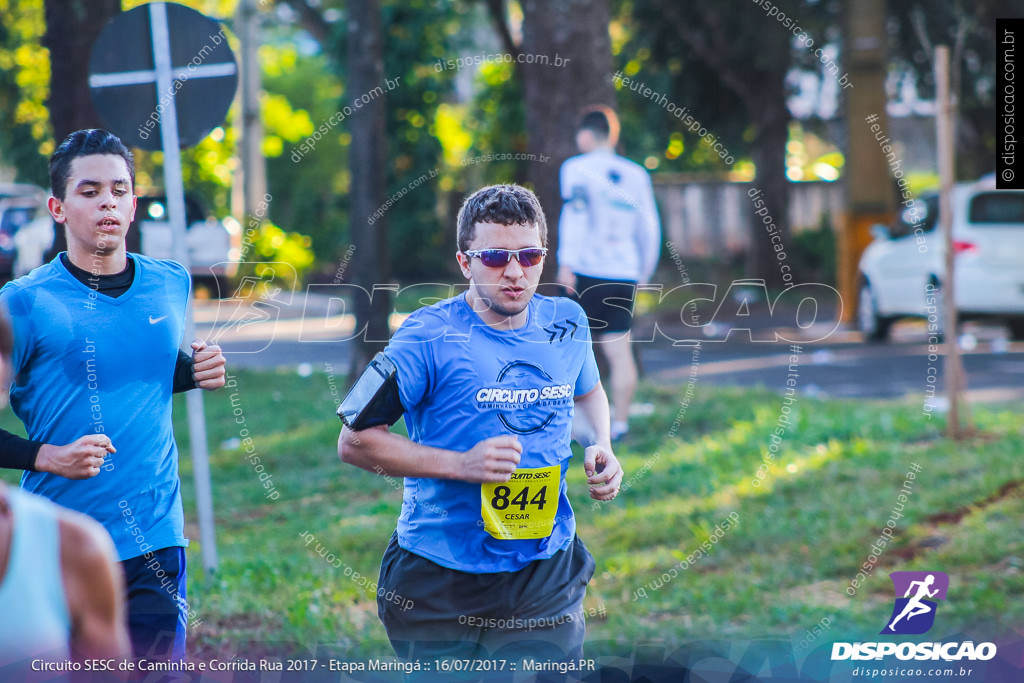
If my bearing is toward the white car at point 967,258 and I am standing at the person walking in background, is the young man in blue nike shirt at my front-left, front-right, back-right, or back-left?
back-right

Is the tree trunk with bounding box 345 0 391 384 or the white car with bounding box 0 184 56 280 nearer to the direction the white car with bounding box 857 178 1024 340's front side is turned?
the white car

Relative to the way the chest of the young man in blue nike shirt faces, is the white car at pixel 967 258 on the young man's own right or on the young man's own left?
on the young man's own left

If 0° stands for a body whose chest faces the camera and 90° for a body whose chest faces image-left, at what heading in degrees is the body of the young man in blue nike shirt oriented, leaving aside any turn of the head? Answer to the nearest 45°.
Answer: approximately 315°

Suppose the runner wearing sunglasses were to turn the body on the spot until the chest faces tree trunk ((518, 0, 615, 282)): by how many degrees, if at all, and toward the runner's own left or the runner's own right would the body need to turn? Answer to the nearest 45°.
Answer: approximately 135° to the runner's own left

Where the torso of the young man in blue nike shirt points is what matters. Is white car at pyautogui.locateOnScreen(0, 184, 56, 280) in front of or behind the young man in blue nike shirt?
behind

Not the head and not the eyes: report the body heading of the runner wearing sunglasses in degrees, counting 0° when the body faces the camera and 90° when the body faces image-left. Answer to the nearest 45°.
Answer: approximately 315°
